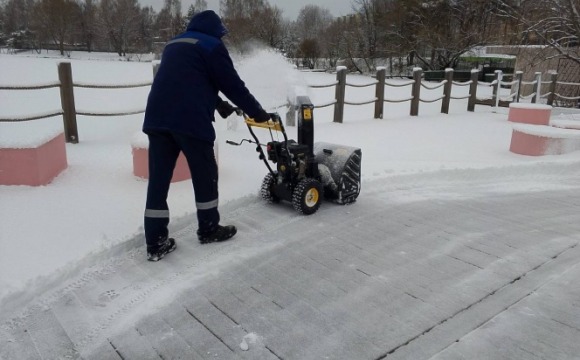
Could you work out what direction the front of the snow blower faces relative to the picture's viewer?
facing away from the viewer and to the right of the viewer

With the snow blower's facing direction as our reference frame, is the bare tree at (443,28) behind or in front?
in front

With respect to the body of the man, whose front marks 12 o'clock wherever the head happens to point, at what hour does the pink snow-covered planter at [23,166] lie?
The pink snow-covered planter is roughly at 9 o'clock from the man.

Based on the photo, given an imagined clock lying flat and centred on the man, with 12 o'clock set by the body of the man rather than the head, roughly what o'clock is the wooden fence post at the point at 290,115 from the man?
The wooden fence post is roughly at 11 o'clock from the man.

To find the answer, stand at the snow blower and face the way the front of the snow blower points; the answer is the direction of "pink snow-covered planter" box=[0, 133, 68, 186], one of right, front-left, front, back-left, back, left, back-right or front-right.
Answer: back-left

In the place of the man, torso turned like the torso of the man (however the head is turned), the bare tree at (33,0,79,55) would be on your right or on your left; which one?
on your left

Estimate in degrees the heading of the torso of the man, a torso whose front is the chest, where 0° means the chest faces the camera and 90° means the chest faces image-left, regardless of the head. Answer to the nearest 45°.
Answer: approximately 225°

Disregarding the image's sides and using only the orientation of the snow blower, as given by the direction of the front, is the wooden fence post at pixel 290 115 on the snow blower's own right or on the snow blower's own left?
on the snow blower's own left

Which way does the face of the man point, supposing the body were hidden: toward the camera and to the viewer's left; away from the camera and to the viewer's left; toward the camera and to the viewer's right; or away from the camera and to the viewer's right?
away from the camera and to the viewer's right

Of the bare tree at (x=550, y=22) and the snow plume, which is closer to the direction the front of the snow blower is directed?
the bare tree

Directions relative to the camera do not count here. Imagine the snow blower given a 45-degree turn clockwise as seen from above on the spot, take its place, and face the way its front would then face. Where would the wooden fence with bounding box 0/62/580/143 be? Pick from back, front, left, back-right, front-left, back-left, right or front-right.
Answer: left

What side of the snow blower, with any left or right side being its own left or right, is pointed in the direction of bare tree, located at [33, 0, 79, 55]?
left
